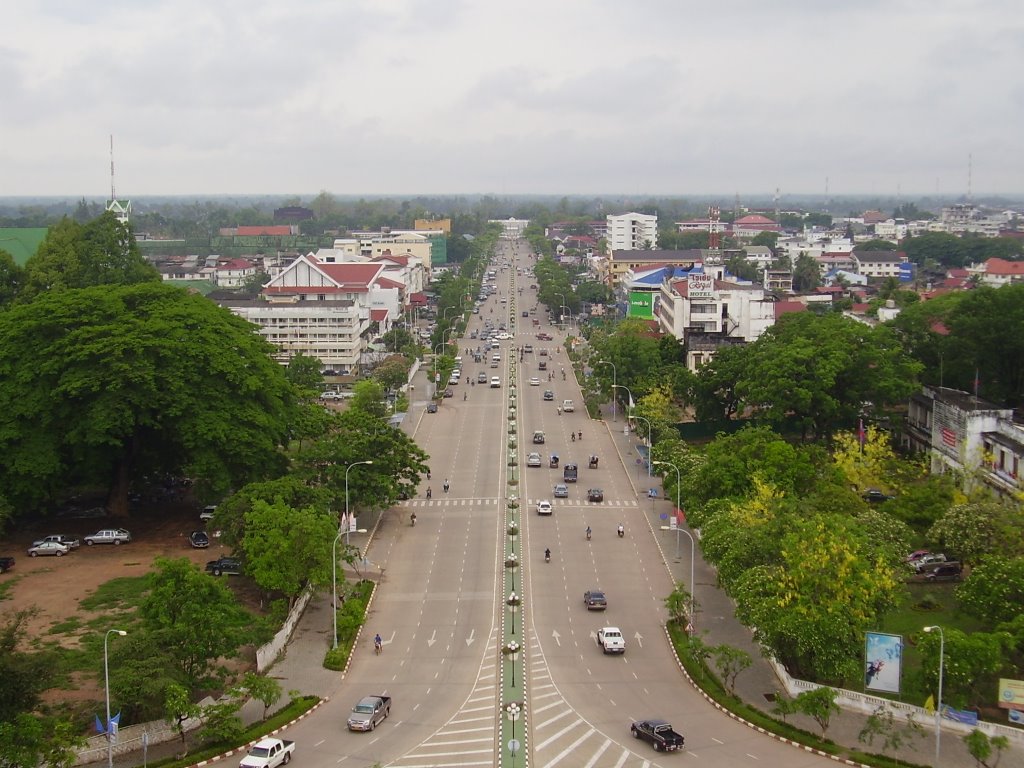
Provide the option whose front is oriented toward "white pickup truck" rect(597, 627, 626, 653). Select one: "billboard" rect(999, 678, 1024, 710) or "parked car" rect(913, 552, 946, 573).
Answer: the parked car

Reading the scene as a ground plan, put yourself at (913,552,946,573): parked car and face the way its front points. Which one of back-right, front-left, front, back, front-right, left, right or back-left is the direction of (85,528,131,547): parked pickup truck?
front-right

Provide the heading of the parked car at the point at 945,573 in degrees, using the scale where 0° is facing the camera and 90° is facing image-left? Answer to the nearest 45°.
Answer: approximately 90°

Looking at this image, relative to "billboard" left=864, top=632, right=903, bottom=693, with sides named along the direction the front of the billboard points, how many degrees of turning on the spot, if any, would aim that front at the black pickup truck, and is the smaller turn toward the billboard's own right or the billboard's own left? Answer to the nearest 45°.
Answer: approximately 45° to the billboard's own right

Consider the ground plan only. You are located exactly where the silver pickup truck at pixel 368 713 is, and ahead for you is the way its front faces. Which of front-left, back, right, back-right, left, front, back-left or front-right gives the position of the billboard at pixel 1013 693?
back-left

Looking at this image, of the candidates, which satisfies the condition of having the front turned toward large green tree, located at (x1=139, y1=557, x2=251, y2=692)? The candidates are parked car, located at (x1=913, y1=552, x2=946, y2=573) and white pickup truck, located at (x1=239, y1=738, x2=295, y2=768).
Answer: the parked car

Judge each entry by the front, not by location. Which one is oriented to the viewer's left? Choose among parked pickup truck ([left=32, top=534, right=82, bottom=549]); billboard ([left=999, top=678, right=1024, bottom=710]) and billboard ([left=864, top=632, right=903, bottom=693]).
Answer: the parked pickup truck

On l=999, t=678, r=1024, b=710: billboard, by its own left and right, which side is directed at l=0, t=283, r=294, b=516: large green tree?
right

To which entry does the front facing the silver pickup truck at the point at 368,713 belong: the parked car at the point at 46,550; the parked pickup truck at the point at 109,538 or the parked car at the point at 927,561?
the parked car at the point at 927,561

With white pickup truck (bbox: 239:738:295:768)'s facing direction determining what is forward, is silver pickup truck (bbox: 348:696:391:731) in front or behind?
behind
